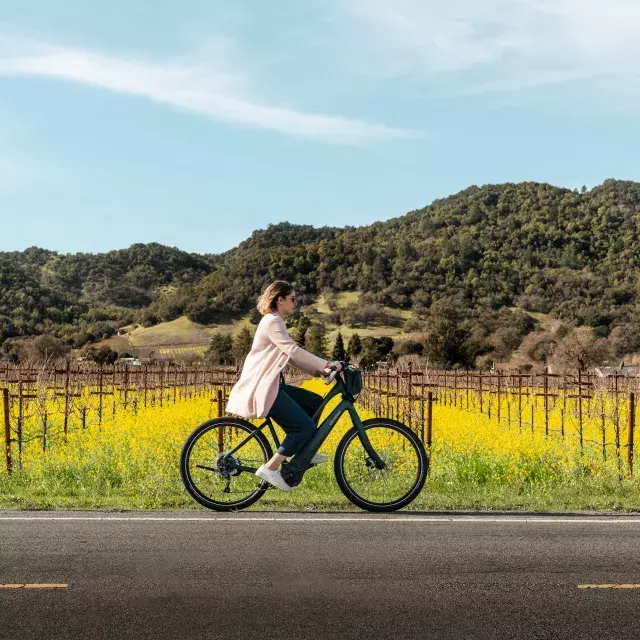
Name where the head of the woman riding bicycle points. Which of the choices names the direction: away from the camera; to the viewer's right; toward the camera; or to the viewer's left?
to the viewer's right

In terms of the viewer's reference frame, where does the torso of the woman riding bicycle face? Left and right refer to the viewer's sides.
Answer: facing to the right of the viewer

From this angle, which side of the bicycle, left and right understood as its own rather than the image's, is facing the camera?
right
